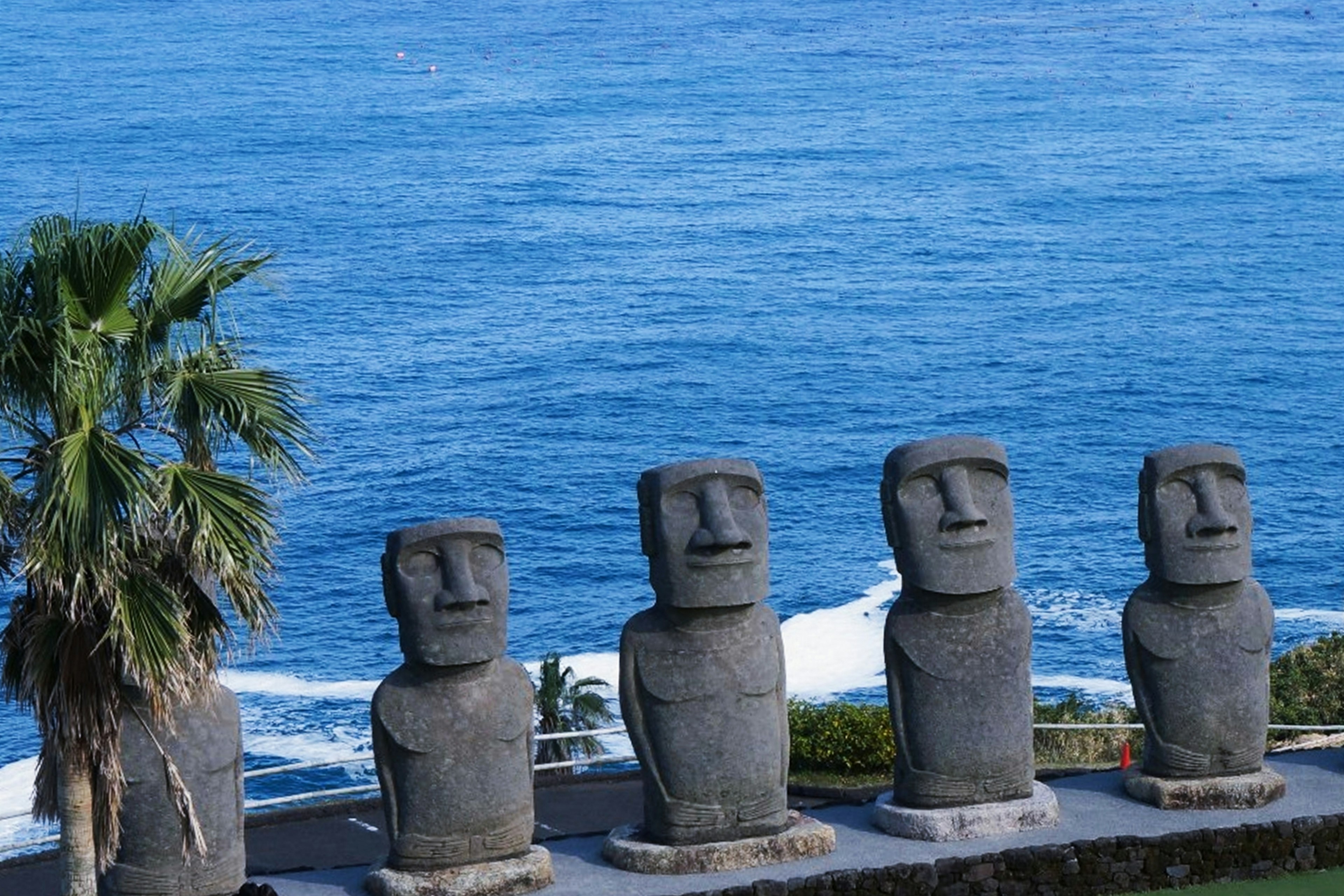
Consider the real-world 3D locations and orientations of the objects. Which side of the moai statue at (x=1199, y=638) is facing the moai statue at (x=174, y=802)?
right

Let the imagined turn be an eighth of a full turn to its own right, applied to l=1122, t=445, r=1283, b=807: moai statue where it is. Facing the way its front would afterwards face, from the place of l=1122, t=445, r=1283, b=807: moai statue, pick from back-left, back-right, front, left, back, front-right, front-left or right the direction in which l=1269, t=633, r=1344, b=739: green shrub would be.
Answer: back

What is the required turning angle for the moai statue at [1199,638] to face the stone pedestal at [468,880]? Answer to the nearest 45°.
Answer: approximately 90° to its right

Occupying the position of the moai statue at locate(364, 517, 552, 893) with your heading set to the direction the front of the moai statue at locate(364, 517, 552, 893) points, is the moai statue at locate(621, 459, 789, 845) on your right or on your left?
on your left

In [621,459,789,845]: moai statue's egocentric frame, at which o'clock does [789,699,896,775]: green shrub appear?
The green shrub is roughly at 8 o'clock from the moai statue.

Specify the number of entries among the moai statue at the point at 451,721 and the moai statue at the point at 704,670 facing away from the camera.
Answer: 0

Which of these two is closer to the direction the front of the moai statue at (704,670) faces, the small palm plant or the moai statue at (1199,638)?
the moai statue

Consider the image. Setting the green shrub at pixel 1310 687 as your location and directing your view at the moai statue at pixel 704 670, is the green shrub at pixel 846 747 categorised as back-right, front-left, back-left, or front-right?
front-right

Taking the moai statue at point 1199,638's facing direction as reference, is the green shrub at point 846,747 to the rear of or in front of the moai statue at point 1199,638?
to the rear

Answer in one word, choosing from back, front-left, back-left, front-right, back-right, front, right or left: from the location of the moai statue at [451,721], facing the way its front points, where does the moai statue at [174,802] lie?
back-right

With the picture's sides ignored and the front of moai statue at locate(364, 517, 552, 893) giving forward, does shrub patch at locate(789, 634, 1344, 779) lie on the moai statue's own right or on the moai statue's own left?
on the moai statue's own left

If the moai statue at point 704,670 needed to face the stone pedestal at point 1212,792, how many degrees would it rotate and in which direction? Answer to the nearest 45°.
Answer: approximately 45° to its left

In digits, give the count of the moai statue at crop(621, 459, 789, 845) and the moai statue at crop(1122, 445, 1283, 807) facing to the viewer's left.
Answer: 0

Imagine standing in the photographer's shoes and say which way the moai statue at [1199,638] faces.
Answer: facing the viewer and to the right of the viewer

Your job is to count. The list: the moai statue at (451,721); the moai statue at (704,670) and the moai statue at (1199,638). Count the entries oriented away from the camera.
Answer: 0
